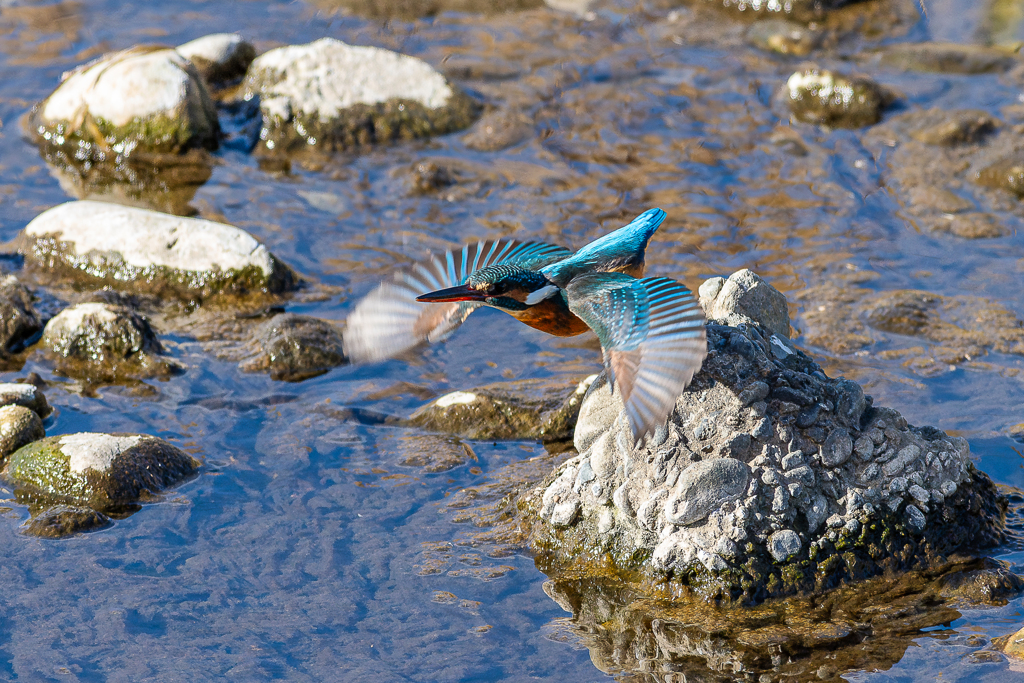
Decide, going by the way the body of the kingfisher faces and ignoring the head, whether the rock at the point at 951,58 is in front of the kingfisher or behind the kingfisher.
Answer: behind

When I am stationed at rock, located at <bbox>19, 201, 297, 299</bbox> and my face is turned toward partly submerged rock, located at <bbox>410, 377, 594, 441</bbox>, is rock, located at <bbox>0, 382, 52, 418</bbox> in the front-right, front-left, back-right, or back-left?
front-right

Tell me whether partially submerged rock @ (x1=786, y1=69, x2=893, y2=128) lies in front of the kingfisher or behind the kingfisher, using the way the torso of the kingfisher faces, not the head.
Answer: behind

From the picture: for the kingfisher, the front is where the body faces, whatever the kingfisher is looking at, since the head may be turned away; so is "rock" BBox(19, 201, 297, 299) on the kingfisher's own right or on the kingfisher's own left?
on the kingfisher's own right

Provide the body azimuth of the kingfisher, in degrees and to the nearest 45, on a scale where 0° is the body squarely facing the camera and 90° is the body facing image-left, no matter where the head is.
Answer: approximately 45°
